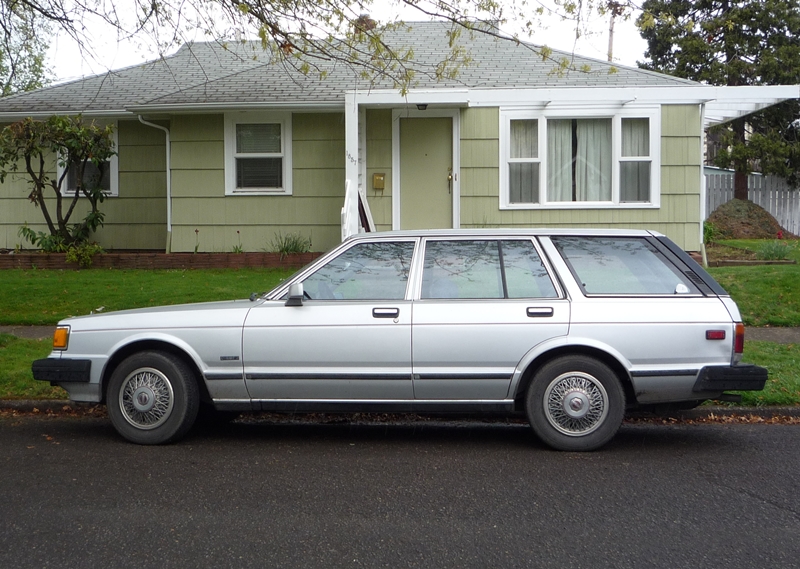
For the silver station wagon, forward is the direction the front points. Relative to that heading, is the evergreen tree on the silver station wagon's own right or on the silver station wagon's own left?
on the silver station wagon's own right

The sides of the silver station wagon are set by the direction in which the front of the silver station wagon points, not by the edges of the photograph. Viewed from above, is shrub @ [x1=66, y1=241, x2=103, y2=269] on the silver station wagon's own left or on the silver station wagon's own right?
on the silver station wagon's own right

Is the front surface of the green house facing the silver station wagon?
yes

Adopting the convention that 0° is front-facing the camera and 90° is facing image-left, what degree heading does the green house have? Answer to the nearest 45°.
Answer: approximately 0°

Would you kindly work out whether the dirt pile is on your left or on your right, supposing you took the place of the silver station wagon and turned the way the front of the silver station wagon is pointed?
on your right

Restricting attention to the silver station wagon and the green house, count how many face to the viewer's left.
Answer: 1

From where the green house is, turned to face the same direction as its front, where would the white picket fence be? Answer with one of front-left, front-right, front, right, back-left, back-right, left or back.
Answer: back-left

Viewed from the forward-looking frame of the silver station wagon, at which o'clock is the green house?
The green house is roughly at 3 o'clock from the silver station wagon.

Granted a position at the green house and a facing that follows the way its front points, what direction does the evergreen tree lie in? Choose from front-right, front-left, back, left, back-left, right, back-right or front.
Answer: back-left

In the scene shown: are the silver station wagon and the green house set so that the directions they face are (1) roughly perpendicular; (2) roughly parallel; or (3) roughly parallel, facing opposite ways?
roughly perpendicular

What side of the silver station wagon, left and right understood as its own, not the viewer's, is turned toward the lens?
left
